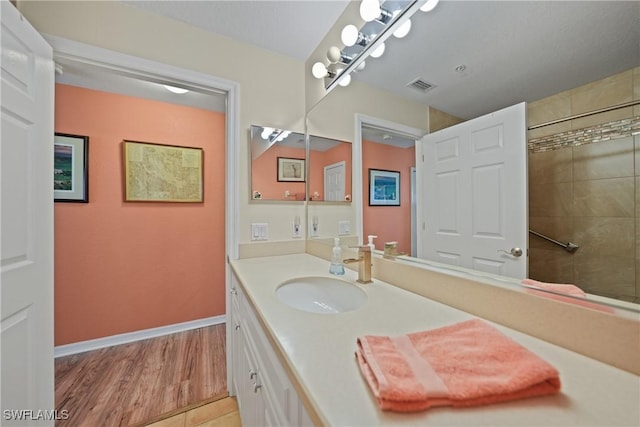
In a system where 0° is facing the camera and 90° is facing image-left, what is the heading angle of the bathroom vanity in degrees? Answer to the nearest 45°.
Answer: approximately 45°

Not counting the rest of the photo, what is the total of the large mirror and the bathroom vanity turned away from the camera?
0

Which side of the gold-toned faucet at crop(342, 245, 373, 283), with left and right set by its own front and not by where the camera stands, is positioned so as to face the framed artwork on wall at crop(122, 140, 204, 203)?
right

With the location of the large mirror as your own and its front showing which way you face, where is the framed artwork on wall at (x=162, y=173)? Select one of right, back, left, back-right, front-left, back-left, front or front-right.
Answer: front-right

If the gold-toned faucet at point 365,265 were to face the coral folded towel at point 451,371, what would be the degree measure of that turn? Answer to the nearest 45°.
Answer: approximately 45° to its left

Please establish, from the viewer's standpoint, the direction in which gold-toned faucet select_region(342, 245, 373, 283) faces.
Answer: facing the viewer and to the left of the viewer

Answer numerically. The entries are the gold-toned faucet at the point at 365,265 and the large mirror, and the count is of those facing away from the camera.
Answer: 0

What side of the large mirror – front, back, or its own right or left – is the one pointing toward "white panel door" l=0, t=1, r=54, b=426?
front

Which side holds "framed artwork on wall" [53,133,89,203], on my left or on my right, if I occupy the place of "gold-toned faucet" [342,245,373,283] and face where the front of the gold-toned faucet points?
on my right
